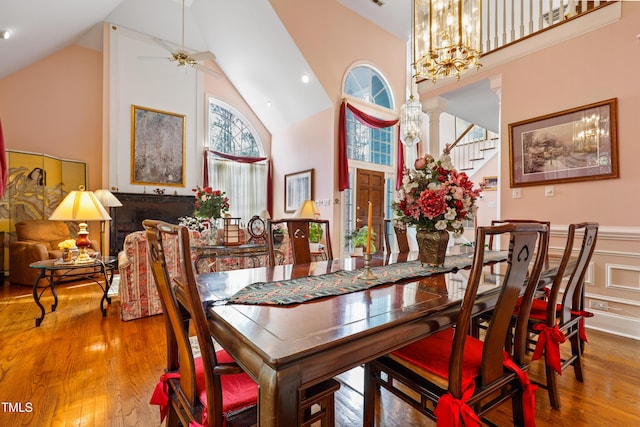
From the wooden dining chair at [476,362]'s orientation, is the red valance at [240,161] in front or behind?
in front

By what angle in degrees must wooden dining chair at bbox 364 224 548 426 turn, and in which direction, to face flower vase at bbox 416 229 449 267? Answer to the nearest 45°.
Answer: approximately 45° to its right

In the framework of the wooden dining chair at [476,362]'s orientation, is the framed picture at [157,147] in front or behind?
in front

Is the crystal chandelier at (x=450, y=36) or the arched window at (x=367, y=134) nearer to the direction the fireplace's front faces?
the crystal chandelier

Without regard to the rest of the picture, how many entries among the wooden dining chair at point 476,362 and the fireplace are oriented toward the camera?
1

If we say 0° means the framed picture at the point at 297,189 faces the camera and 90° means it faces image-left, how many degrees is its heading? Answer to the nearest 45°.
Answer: approximately 45°

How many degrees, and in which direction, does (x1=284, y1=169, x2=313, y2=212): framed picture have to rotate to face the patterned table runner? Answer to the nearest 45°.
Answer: approximately 45° to its left

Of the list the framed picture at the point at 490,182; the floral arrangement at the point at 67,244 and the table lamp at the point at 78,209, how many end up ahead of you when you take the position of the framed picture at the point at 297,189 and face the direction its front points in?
2

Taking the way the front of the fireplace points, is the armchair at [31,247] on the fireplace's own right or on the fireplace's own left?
on the fireplace's own right

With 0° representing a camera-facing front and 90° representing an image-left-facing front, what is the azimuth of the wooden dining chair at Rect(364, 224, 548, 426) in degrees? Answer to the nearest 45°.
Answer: approximately 135°

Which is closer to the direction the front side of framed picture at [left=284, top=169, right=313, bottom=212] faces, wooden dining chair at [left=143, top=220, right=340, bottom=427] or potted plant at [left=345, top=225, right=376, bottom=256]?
the wooden dining chair
